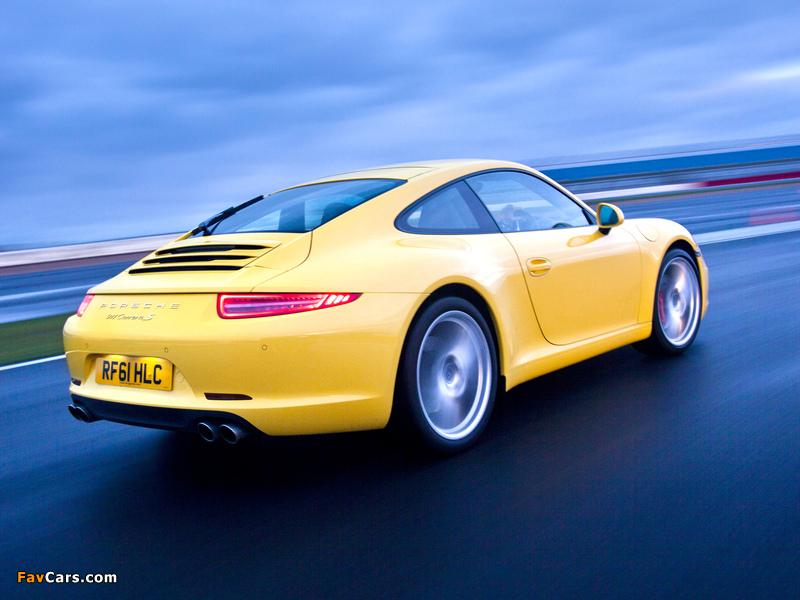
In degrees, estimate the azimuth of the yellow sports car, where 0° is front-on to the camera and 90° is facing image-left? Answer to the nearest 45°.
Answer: approximately 225°

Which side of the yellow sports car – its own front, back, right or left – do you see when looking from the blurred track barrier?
left
